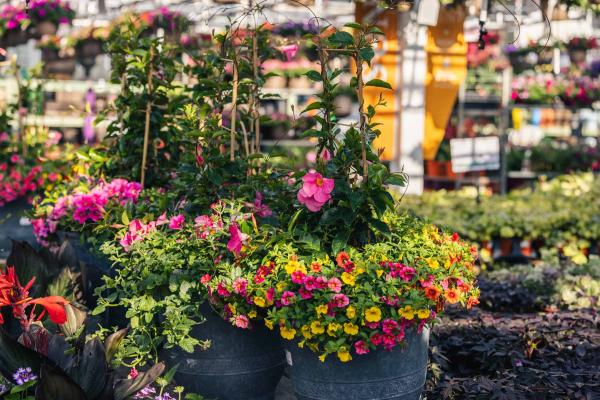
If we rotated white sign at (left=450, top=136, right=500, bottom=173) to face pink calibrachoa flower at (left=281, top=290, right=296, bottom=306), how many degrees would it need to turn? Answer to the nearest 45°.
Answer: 0° — it already faces it

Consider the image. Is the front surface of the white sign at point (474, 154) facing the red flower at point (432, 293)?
yes

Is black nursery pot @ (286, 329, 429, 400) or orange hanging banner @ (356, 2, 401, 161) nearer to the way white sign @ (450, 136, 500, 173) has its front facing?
the black nursery pot

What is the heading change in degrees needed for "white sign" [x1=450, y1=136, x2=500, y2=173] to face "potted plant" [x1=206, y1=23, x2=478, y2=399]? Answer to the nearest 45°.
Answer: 0° — it already faces it

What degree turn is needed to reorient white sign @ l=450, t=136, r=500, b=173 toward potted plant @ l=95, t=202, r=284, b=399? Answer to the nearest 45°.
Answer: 0° — it already faces it

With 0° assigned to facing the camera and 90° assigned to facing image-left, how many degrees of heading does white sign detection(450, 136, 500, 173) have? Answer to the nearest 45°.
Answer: approximately 0°
